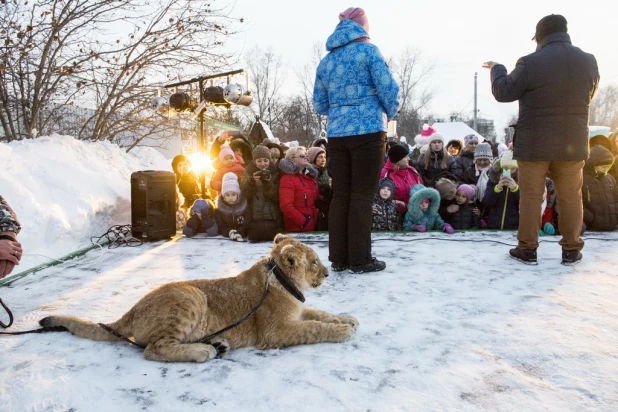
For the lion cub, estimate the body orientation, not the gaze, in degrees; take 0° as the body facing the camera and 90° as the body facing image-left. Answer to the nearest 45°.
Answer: approximately 270°

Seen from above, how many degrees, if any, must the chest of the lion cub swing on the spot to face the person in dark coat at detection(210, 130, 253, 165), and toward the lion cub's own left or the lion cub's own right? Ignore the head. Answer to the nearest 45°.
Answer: approximately 90° to the lion cub's own left

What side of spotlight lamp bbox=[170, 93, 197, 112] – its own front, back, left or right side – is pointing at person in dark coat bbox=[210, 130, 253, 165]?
left

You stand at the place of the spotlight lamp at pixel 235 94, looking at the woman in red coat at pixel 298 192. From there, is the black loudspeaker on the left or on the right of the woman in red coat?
right

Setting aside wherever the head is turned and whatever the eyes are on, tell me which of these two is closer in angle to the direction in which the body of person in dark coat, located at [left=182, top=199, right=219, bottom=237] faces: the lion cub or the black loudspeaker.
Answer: the lion cub

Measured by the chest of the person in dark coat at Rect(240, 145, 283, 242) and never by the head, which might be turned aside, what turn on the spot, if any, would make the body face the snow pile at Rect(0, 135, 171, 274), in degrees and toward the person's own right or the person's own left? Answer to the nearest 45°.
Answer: approximately 90° to the person's own right

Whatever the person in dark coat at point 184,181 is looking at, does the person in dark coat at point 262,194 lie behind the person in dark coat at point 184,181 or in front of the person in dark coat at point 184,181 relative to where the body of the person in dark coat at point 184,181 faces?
in front

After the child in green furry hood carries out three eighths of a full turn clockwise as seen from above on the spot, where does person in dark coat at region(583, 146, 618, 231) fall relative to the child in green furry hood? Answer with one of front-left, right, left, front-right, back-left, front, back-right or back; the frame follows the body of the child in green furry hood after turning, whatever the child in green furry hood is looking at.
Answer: back-right

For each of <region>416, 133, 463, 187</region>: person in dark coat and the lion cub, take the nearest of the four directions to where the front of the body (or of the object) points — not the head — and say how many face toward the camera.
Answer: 1
